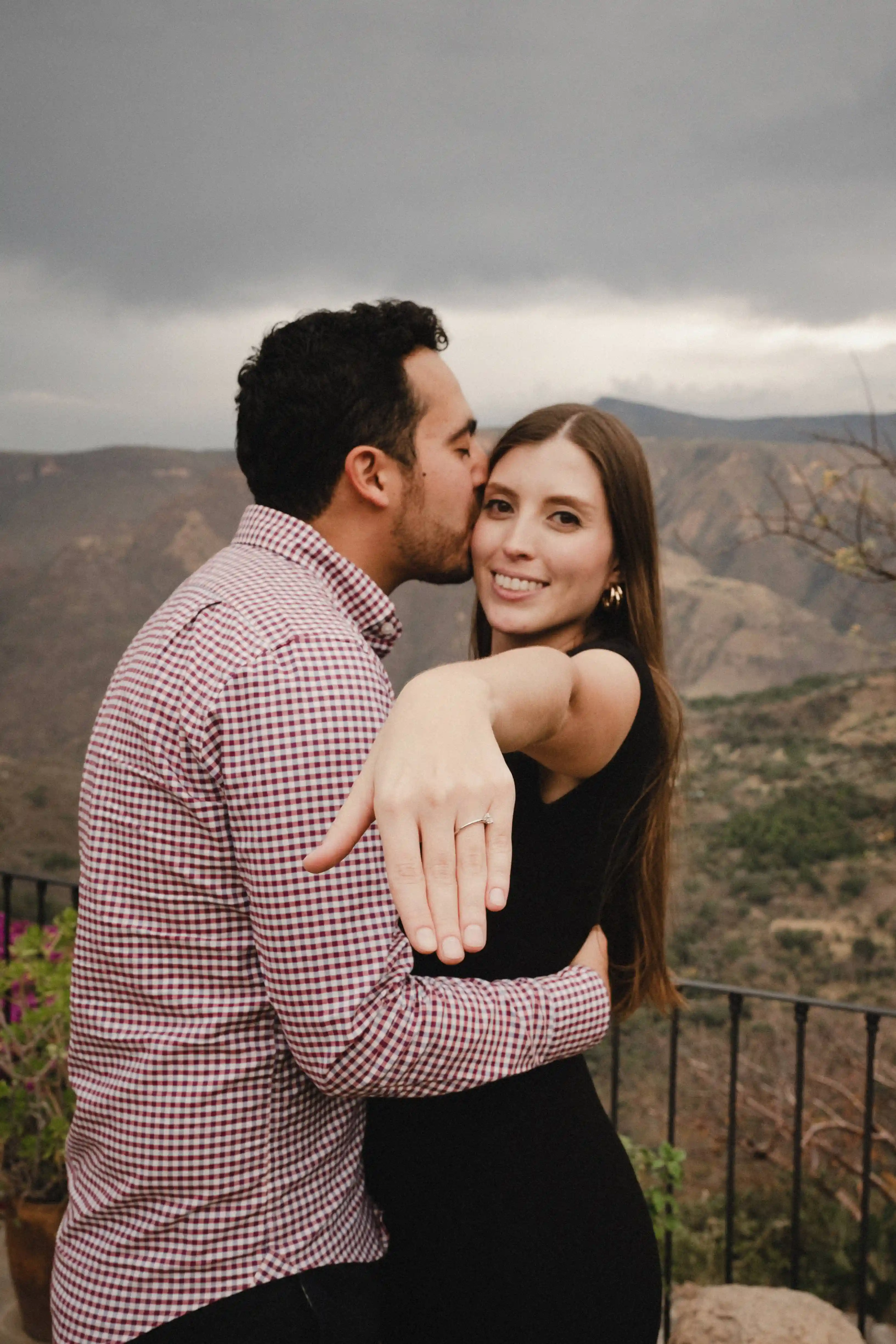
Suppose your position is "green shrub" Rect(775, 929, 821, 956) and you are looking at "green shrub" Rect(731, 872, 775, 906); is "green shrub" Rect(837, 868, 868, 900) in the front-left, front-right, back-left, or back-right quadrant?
front-right

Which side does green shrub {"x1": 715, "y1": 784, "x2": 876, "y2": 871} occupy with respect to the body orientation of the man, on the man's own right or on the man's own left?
on the man's own left

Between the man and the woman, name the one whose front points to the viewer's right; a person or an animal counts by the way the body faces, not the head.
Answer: the man

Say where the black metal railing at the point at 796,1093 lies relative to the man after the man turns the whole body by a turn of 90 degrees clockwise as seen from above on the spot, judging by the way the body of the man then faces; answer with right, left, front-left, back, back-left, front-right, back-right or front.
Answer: back-left

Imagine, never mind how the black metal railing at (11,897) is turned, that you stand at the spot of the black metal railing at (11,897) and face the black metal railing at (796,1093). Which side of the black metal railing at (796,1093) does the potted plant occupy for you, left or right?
right

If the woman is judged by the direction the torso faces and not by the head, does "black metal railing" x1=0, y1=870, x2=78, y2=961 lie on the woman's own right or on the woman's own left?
on the woman's own right

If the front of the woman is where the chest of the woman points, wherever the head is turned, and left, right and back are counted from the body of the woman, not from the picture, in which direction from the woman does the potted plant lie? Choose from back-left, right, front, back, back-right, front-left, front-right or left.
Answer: right

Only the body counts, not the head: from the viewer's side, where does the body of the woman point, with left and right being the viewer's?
facing the viewer and to the left of the viewer

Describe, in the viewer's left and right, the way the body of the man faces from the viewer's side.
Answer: facing to the right of the viewer

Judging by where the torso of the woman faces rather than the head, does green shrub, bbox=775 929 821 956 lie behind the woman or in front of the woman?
behind

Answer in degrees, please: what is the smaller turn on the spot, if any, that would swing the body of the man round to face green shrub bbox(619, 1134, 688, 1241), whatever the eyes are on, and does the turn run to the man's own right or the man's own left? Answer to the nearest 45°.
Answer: approximately 45° to the man's own left

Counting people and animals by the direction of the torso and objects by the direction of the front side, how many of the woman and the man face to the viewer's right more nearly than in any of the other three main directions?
1

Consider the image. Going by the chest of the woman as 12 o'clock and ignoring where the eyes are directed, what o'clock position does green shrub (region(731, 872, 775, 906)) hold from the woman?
The green shrub is roughly at 5 o'clock from the woman.
